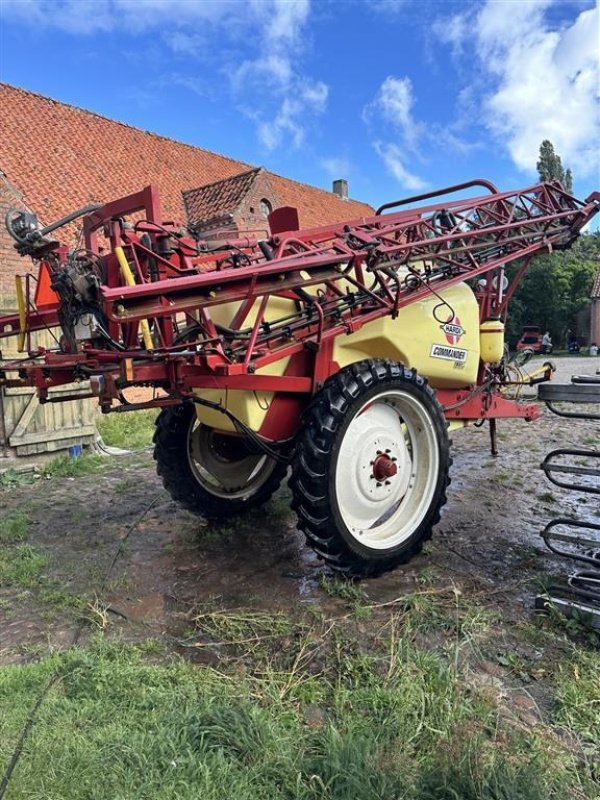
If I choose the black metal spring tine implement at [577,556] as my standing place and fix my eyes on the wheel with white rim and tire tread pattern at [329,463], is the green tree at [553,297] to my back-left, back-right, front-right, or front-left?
front-right

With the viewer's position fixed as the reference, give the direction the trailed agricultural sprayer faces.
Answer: facing away from the viewer and to the right of the viewer

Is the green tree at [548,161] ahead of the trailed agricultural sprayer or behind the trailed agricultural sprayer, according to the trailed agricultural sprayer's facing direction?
ahead

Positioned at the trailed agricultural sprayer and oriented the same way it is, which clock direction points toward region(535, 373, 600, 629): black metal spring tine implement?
The black metal spring tine implement is roughly at 2 o'clock from the trailed agricultural sprayer.

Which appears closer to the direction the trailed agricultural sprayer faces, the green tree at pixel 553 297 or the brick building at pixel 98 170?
the green tree

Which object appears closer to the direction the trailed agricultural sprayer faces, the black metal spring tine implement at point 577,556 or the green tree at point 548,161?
the green tree

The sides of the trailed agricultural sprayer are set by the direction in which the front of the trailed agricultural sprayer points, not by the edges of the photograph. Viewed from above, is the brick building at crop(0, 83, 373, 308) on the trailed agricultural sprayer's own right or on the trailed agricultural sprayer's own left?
on the trailed agricultural sprayer's own left

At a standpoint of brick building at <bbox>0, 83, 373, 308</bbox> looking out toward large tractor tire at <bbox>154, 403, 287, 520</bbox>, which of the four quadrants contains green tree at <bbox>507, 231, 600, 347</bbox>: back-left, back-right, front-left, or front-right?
back-left

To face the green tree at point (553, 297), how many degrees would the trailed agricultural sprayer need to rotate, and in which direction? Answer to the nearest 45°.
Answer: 0° — it already faces it

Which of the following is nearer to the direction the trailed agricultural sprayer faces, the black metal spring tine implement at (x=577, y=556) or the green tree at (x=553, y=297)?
the green tree
